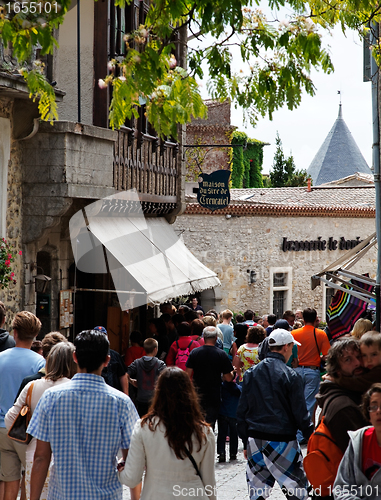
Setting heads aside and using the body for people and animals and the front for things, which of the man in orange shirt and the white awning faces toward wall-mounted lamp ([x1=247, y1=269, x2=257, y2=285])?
the man in orange shirt

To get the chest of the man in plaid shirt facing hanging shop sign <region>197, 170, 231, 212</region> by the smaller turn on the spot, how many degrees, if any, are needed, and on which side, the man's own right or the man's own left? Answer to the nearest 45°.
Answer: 0° — they already face it

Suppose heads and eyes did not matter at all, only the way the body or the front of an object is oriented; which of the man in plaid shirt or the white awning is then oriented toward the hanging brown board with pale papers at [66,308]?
the man in plaid shirt

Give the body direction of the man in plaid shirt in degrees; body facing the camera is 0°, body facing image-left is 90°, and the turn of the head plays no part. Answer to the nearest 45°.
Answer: approximately 180°

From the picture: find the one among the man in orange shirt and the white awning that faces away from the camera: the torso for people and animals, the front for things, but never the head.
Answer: the man in orange shirt

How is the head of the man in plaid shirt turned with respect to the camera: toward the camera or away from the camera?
away from the camera

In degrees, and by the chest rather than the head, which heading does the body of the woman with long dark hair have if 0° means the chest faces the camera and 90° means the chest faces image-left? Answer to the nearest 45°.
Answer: approximately 180°

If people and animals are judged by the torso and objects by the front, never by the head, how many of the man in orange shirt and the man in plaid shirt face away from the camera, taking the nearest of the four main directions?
2

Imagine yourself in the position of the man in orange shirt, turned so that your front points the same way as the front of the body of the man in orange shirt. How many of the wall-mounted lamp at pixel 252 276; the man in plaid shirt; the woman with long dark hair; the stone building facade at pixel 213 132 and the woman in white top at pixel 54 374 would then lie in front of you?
2

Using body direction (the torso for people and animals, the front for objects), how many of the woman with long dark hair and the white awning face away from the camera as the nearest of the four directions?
1

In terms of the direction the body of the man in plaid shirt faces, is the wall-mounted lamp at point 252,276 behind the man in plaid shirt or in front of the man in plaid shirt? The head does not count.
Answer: in front

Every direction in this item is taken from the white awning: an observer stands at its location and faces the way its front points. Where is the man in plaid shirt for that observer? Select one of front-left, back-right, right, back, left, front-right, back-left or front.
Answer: front-right

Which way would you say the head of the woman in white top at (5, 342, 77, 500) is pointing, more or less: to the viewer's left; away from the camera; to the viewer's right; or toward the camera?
away from the camera
